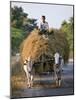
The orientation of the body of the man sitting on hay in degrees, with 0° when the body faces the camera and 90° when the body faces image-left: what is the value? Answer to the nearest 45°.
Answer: approximately 0°
